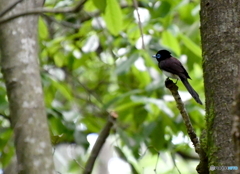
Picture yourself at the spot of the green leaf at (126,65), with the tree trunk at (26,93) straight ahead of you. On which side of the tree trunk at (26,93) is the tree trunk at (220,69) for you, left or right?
left

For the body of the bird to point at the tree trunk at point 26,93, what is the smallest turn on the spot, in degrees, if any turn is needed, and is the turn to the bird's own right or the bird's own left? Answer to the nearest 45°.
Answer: approximately 45° to the bird's own left

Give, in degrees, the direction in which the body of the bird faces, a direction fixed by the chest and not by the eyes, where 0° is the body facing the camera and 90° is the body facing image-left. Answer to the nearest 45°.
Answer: approximately 90°

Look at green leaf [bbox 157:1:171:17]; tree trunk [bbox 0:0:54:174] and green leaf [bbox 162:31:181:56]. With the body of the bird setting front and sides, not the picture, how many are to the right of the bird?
2

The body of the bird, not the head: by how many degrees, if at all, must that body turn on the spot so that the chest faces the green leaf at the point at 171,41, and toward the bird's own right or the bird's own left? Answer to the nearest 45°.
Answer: approximately 90° to the bird's own right

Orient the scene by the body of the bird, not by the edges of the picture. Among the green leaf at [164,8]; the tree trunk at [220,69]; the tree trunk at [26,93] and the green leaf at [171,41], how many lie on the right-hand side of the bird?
2

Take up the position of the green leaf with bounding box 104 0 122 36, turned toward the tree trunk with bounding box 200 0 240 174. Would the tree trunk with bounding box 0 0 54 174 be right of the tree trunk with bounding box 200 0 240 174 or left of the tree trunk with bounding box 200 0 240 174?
right

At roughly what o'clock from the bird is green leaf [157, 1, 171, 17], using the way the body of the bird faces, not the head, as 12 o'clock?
The green leaf is roughly at 3 o'clock from the bird.
